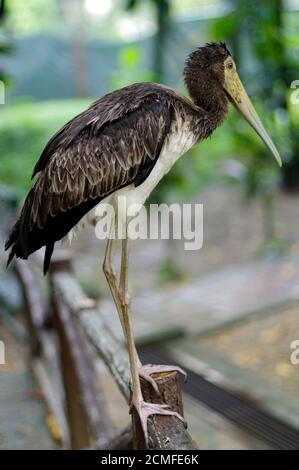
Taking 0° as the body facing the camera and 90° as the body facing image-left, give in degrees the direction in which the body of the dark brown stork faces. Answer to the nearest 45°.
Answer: approximately 270°

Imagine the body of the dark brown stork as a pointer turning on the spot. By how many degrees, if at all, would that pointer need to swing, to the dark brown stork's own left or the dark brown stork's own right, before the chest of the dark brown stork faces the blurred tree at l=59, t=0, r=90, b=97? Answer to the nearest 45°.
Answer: approximately 90° to the dark brown stork's own left

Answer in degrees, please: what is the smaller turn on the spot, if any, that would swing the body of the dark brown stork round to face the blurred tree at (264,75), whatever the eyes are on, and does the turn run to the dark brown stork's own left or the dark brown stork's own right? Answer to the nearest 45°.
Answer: approximately 90° to the dark brown stork's own left

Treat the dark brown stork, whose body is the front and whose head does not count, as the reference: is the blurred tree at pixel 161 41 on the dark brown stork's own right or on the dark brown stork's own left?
on the dark brown stork's own left
